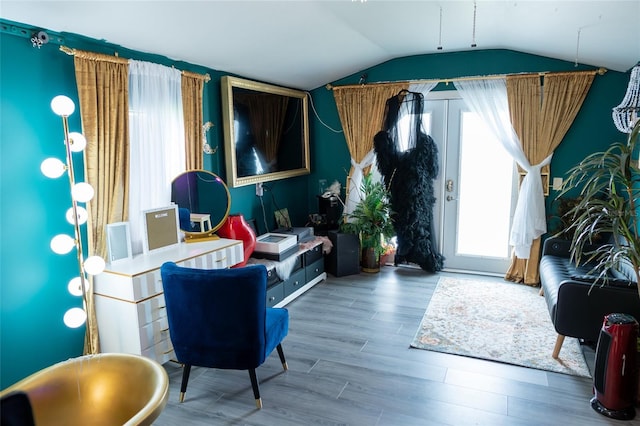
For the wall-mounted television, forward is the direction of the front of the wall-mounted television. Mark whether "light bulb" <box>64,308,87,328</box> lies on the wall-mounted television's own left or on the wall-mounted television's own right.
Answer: on the wall-mounted television's own right

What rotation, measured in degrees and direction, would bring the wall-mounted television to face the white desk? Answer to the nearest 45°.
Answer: approximately 90° to its right

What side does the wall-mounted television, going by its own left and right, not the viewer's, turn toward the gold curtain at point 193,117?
right

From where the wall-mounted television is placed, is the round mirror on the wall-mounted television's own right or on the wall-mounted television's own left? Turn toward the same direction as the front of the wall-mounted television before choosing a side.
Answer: on the wall-mounted television's own right

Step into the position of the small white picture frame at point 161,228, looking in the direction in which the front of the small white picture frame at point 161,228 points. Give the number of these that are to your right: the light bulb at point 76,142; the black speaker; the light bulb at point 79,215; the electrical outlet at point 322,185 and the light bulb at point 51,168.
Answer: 3

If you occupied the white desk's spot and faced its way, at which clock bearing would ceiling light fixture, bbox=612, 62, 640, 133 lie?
The ceiling light fixture is roughly at 11 o'clock from the white desk.

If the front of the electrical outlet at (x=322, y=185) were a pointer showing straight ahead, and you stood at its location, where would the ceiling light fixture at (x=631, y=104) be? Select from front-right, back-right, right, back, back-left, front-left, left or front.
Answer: front-left

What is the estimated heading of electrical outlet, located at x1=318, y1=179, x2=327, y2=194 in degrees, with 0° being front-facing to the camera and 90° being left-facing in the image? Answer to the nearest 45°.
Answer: approximately 0°
